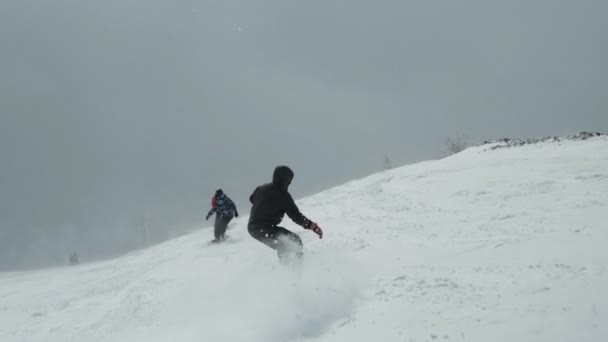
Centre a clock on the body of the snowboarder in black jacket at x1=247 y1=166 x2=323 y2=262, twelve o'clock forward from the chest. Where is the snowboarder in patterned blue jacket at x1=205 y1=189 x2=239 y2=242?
the snowboarder in patterned blue jacket at x1=205 y1=189 x2=239 y2=242 is roughly at 10 o'clock from the snowboarder in black jacket at x1=247 y1=166 x2=323 y2=262.

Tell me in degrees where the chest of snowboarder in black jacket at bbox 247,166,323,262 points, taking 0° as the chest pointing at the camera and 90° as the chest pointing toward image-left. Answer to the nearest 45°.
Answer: approximately 225°
